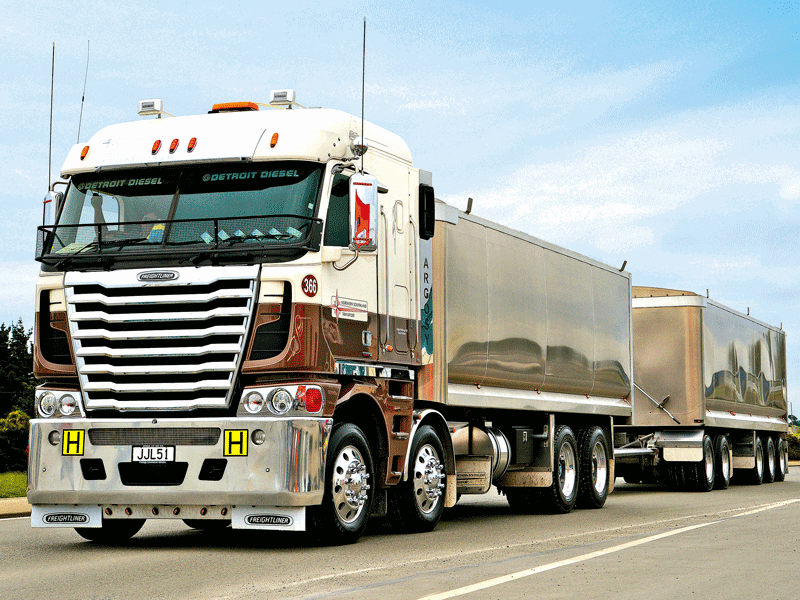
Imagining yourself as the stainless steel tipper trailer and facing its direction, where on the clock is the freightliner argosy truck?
The freightliner argosy truck is roughly at 11 o'clock from the stainless steel tipper trailer.

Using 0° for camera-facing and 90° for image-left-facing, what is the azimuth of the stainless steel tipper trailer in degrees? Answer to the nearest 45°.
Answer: approximately 45°

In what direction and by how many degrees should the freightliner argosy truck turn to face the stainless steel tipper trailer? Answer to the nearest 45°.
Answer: approximately 180°

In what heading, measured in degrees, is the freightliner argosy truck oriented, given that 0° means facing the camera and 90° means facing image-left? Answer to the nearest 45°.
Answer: approximately 45°
